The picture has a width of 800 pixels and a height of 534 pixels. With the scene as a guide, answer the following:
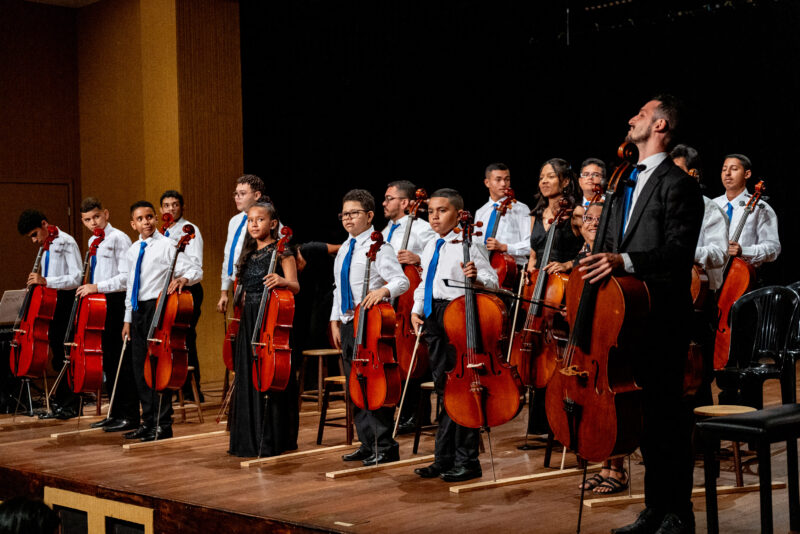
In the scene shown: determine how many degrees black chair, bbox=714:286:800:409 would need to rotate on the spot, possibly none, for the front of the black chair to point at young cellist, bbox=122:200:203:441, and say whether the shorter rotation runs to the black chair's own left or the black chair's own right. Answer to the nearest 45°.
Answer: approximately 45° to the black chair's own right

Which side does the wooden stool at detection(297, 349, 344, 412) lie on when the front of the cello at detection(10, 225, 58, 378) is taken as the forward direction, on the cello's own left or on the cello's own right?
on the cello's own left

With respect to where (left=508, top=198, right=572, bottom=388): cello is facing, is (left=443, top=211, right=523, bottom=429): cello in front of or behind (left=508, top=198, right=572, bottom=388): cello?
in front

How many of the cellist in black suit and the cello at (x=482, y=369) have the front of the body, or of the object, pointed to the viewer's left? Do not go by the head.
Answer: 1

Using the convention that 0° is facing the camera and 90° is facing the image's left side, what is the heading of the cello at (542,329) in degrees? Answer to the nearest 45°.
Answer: approximately 45°

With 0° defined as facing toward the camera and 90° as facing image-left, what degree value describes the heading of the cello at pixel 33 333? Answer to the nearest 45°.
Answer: approximately 45°

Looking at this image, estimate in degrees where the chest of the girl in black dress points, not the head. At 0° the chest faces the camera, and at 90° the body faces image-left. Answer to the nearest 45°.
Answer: approximately 45°

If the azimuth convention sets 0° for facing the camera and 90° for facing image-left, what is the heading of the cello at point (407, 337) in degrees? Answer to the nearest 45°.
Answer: approximately 45°
